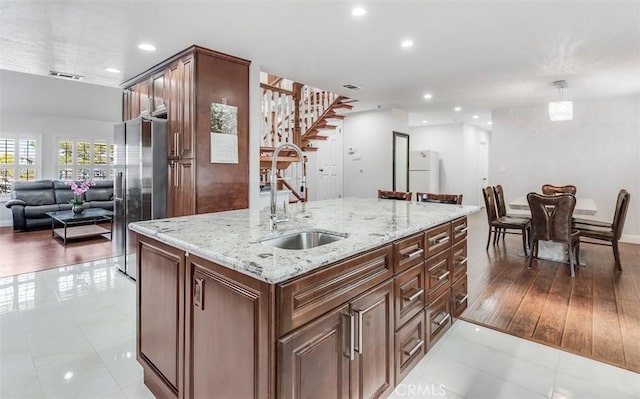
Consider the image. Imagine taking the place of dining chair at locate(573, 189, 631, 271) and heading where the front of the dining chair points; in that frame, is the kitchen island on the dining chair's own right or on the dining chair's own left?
on the dining chair's own left

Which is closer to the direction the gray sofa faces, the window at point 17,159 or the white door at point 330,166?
the white door

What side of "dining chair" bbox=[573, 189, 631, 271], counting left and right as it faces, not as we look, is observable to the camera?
left

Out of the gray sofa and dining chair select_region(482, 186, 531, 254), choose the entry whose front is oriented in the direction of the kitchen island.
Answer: the gray sofa

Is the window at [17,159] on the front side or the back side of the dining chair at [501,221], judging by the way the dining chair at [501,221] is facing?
on the back side
